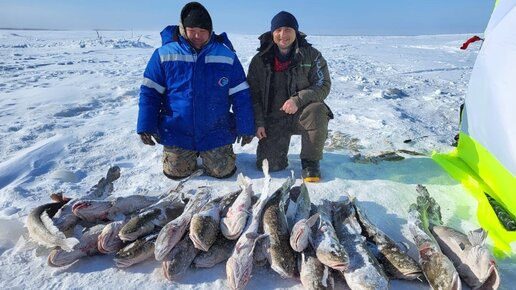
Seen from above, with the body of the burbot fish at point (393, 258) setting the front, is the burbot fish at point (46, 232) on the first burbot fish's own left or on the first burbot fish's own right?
on the first burbot fish's own right

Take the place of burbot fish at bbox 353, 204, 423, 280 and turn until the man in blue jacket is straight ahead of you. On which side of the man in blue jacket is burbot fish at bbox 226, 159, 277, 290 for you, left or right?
left

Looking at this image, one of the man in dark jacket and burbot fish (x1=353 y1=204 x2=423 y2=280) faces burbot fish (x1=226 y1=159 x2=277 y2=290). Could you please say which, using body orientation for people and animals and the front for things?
the man in dark jacket

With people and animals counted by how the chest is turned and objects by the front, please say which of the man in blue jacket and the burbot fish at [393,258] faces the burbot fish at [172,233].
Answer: the man in blue jacket

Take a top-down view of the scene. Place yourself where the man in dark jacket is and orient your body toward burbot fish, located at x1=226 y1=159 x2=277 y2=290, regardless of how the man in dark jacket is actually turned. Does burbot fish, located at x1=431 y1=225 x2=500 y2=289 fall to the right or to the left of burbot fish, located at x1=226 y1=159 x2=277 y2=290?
left

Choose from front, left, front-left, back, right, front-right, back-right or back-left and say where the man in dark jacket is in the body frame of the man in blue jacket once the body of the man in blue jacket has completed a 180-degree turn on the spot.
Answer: right

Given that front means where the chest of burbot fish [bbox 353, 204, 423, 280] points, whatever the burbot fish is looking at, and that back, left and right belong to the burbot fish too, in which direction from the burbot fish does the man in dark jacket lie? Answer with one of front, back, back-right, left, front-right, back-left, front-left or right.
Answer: back
